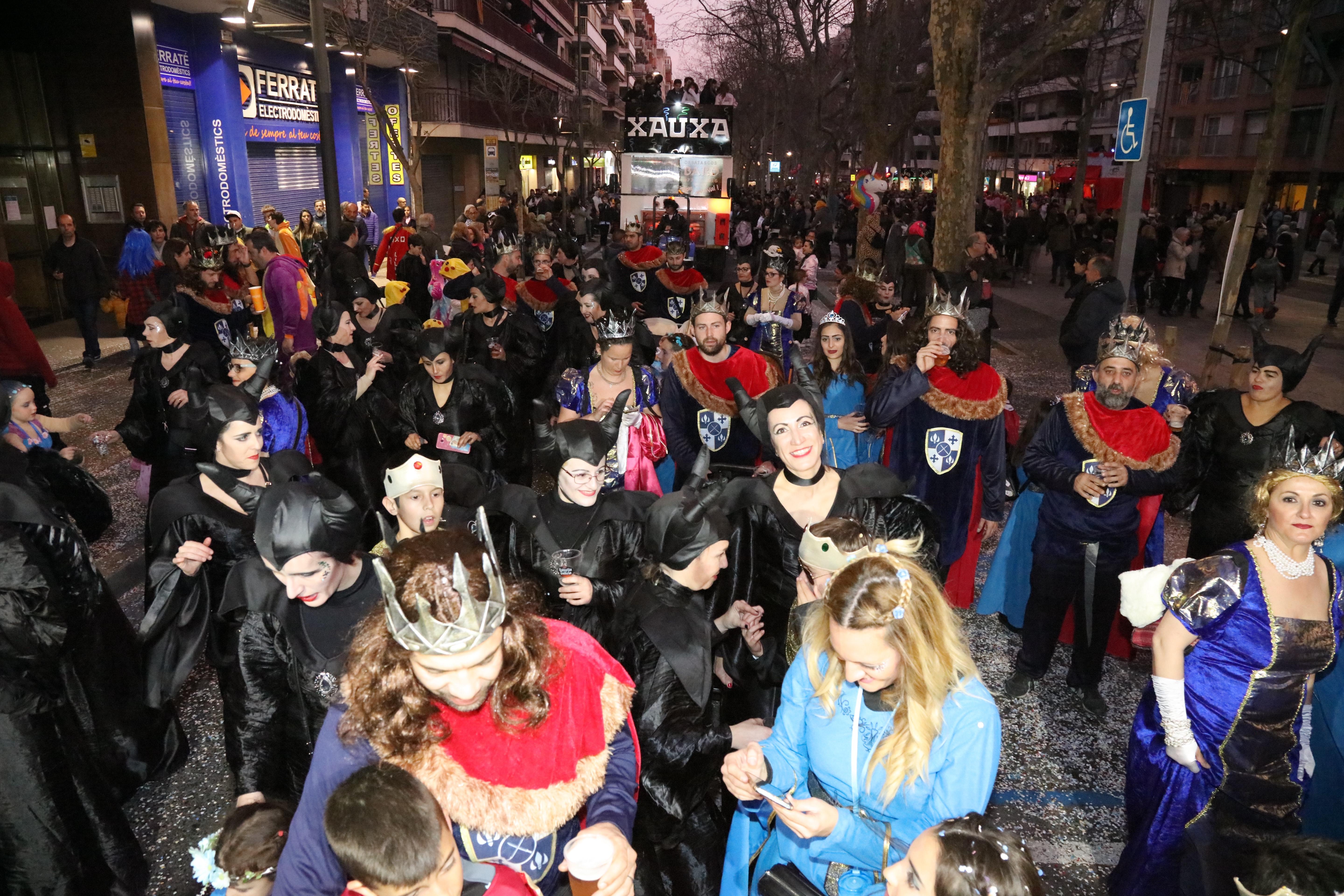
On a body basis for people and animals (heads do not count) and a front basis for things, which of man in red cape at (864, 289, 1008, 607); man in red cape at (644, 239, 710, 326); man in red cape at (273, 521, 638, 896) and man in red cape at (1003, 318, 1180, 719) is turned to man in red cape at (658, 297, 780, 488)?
man in red cape at (644, 239, 710, 326)

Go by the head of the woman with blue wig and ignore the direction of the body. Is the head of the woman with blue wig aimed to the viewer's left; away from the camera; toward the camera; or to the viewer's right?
away from the camera

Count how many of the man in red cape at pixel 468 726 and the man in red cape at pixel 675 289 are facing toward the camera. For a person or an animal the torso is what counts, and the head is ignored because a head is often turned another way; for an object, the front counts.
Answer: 2

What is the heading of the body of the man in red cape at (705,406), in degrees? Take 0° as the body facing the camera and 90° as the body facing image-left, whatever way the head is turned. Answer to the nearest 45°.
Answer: approximately 0°

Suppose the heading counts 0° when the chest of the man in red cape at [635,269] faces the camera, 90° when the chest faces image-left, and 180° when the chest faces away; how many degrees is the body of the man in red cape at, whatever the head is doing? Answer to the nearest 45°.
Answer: approximately 0°

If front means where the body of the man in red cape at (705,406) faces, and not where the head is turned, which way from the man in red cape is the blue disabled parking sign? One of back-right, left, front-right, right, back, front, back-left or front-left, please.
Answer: back-left

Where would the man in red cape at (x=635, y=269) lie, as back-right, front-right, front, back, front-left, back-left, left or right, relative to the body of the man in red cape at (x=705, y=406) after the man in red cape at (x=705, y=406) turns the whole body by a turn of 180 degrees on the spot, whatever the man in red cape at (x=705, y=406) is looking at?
front
